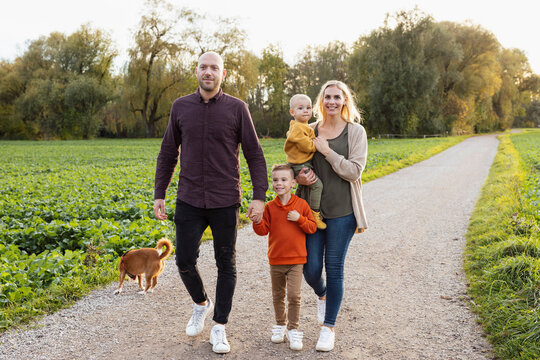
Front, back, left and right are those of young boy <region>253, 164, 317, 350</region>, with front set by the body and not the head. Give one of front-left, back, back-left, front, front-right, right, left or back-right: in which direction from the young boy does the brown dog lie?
back-right

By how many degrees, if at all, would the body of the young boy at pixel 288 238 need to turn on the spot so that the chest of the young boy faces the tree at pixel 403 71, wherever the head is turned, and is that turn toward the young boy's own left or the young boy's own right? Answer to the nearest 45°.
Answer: approximately 180°

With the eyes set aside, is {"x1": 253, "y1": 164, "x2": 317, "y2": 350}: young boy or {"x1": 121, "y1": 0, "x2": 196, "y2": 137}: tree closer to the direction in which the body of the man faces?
the young boy

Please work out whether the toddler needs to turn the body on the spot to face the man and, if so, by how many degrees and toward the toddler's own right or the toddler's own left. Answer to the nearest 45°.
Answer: approximately 135° to the toddler's own right

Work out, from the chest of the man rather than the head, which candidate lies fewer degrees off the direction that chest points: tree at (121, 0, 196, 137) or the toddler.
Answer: the toddler

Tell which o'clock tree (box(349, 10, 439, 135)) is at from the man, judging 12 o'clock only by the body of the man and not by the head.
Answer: The tree is roughly at 7 o'clock from the man.

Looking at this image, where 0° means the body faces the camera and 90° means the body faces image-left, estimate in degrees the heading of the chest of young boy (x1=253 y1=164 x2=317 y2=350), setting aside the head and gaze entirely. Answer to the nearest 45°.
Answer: approximately 0°

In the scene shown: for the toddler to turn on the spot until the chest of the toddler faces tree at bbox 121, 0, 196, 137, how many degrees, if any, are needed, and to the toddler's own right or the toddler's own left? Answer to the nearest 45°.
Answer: approximately 135° to the toddler's own left

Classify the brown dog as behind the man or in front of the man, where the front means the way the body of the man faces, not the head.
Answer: behind

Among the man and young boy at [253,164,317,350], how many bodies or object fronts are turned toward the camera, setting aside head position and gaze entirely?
2

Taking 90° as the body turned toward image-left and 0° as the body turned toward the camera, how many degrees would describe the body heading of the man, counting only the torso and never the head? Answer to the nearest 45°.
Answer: approximately 0°
